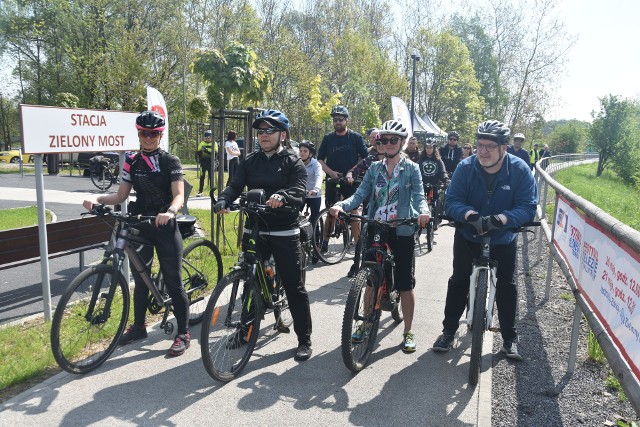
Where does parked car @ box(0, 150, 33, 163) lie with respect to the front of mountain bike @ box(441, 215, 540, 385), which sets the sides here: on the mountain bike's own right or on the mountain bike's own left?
on the mountain bike's own right

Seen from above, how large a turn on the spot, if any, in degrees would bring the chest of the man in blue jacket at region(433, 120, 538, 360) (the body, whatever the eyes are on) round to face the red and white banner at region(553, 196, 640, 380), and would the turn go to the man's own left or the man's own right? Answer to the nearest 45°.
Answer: approximately 45° to the man's own left

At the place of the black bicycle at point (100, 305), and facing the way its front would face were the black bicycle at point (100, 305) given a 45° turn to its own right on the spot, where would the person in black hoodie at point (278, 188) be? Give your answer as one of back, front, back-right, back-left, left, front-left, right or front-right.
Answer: back

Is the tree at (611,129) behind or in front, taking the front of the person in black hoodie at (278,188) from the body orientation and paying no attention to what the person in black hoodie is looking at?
behind

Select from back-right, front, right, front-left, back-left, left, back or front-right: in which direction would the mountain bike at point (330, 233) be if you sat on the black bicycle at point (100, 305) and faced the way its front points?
back

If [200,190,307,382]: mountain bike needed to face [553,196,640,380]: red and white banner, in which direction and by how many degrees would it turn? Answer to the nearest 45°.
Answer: approximately 90° to its left

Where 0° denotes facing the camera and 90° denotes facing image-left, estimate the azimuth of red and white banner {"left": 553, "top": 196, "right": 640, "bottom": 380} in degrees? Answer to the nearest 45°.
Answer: approximately 45°

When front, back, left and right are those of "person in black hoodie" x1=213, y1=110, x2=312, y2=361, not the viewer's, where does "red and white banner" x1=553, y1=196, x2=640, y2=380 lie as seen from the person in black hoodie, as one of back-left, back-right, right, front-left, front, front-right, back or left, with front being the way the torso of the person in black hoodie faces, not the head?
left

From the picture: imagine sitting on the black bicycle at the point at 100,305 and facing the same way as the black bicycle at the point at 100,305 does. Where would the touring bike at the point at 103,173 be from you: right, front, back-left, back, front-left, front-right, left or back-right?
back-right

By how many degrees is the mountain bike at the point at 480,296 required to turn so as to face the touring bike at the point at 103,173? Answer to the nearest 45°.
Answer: approximately 135° to its right

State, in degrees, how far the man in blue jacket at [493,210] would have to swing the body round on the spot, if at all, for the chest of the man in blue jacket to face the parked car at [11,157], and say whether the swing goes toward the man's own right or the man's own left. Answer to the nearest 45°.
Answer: approximately 135° to the man's own right
